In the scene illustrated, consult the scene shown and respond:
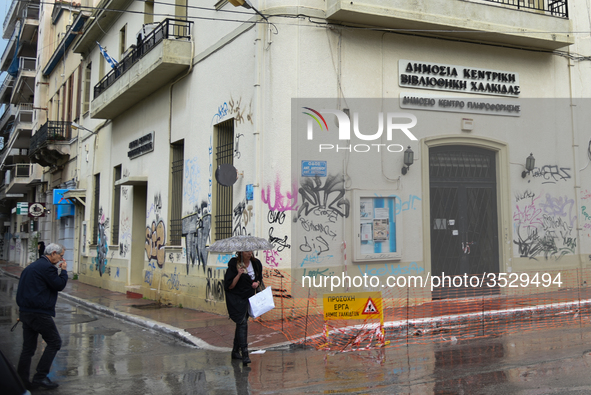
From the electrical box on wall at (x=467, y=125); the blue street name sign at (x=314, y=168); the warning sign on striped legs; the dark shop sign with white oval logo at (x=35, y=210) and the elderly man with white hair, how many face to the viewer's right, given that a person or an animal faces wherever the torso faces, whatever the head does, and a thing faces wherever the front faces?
1

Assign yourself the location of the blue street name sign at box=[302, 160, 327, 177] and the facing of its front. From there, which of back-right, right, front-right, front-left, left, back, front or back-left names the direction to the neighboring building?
back-right

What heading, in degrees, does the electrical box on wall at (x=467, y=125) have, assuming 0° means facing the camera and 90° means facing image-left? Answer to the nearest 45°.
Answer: approximately 0°

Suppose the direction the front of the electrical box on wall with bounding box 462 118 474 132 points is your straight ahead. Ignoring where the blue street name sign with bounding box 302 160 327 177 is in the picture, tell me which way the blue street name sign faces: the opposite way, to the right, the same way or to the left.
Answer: the same way

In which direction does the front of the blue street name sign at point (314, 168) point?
toward the camera

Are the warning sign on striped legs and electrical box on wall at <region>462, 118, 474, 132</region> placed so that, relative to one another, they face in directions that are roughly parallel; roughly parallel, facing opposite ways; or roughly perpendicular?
roughly parallel

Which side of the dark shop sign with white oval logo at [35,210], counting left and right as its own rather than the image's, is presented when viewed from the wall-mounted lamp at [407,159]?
front

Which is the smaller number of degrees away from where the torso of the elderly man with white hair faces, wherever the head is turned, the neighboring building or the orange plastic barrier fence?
the orange plastic barrier fence

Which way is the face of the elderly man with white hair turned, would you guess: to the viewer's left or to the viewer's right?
to the viewer's right

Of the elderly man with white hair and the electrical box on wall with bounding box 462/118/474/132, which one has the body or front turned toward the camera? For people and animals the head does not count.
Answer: the electrical box on wall

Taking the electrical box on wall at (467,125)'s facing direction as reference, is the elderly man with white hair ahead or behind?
ahead

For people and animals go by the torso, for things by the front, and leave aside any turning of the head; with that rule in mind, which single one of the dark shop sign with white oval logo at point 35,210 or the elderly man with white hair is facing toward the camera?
the dark shop sign with white oval logo

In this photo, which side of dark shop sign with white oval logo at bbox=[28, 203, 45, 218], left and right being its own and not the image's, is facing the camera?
front
